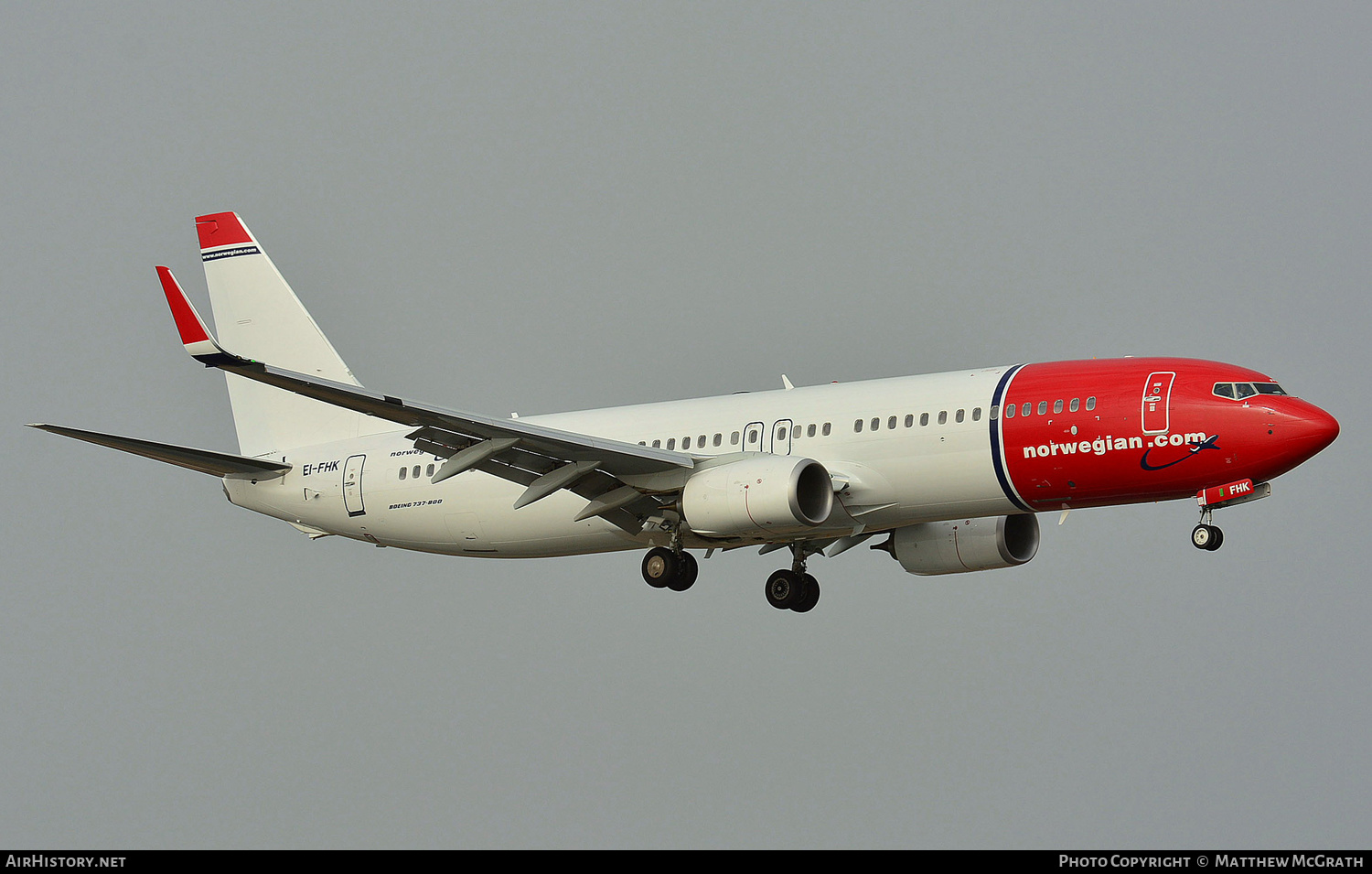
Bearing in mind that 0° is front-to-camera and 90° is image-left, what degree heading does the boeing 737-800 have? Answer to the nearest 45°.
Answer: approximately 315°
